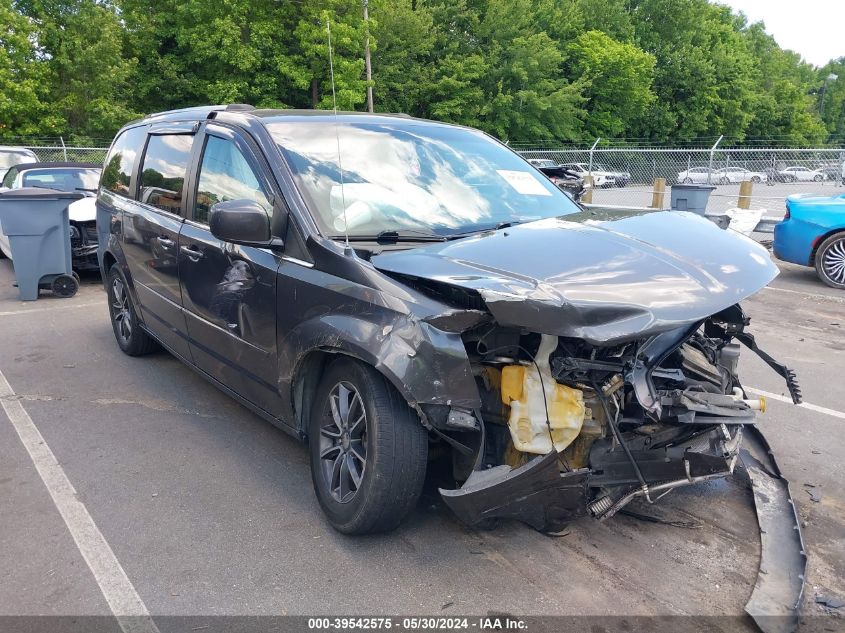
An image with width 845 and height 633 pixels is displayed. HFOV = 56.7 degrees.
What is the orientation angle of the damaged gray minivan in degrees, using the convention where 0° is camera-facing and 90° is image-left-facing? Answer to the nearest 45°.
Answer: approximately 315°

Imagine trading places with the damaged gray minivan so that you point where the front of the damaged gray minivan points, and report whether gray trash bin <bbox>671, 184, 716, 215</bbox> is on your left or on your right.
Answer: on your left

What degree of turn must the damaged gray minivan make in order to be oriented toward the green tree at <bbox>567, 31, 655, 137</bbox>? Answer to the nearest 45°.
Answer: approximately 135° to its left

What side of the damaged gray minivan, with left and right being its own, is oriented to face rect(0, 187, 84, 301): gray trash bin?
back

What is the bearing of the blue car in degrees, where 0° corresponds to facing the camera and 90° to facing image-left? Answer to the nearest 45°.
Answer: approximately 270°

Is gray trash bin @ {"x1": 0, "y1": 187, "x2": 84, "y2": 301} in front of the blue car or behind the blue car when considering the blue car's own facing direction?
behind

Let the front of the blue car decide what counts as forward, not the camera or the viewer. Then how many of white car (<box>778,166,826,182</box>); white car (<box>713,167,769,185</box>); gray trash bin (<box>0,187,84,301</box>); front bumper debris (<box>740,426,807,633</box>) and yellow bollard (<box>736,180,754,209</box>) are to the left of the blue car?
3

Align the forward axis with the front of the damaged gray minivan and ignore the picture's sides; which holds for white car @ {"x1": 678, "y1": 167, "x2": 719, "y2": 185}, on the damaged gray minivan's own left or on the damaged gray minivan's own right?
on the damaged gray minivan's own left

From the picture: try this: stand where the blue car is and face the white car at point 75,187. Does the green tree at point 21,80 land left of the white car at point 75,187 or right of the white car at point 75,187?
right

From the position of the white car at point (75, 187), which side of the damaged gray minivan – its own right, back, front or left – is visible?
back
